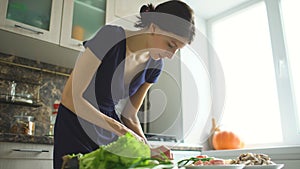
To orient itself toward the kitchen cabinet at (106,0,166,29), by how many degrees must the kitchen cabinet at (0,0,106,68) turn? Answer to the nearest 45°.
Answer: approximately 45° to its left

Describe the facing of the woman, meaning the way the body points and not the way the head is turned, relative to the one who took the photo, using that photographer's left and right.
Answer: facing the viewer and to the right of the viewer

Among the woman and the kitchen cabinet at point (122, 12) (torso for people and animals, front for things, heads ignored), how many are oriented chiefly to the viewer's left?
0

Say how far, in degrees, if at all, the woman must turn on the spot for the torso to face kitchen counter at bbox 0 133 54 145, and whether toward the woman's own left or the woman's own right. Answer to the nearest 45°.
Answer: approximately 180°

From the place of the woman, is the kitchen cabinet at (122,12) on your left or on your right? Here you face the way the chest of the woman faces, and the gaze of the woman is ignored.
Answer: on your left

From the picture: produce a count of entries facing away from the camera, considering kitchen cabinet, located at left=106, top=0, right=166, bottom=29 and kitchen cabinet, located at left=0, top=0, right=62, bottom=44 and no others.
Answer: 0

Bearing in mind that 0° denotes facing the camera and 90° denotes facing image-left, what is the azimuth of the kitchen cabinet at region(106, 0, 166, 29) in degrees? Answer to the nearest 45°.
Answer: approximately 315°

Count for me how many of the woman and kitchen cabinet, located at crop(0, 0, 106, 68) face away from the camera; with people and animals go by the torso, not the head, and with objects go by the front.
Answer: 0

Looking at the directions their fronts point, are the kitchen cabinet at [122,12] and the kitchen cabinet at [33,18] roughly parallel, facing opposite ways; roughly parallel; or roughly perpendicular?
roughly parallel

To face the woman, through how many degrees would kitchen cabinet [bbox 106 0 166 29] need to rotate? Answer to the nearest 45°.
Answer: approximately 45° to its right
